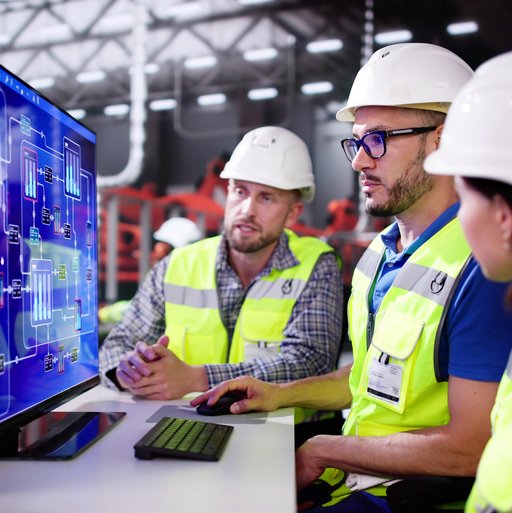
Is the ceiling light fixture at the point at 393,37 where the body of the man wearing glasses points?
no

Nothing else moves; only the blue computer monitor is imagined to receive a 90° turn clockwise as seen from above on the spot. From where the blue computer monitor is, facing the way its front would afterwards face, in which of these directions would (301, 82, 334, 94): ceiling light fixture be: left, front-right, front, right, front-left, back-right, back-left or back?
back

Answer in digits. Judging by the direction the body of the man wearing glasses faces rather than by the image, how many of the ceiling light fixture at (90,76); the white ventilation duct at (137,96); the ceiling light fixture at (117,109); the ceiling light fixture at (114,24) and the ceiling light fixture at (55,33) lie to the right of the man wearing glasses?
5

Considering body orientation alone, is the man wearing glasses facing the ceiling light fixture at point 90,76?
no

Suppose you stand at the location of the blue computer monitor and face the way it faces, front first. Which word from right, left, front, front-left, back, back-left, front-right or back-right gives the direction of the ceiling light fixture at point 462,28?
left

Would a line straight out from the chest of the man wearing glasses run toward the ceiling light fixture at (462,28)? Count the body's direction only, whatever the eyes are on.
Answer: no

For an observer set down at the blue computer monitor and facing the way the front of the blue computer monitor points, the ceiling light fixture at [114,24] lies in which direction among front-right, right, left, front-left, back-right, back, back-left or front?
back-left

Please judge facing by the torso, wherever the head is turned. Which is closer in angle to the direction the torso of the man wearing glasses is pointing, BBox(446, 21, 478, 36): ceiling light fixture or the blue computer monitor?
the blue computer monitor

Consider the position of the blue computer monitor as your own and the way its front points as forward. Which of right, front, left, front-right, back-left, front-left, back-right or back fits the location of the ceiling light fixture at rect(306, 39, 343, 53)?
left

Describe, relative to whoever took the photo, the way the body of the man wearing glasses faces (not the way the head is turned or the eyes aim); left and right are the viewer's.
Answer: facing the viewer and to the left of the viewer

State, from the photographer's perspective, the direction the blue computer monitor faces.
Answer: facing the viewer and to the right of the viewer

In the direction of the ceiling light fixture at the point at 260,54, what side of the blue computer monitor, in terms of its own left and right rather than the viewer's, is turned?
left
